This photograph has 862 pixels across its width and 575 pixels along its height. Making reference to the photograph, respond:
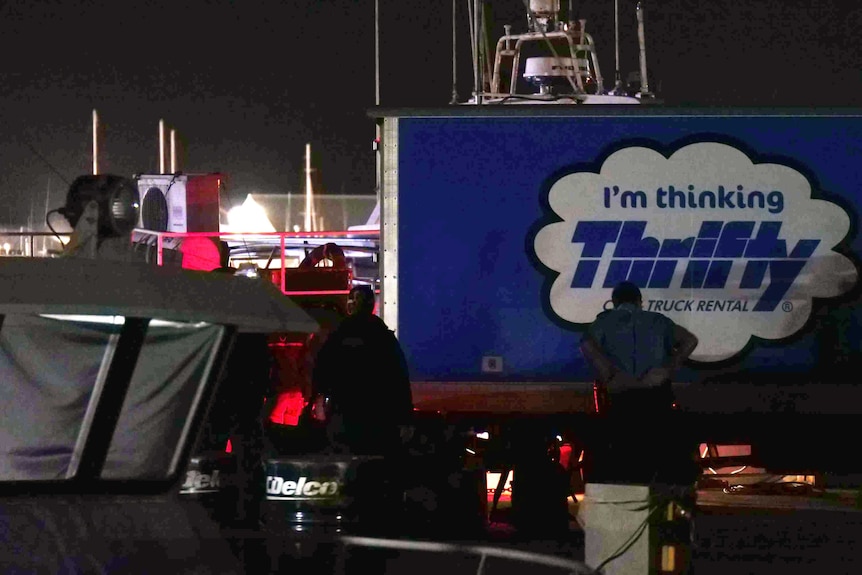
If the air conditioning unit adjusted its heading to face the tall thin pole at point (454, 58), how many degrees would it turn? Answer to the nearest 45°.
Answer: approximately 90° to its left

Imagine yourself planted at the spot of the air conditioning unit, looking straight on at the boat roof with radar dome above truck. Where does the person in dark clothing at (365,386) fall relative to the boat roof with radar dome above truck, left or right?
right

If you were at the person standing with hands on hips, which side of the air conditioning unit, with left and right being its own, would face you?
left

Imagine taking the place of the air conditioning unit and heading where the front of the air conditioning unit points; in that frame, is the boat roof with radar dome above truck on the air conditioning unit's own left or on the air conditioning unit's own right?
on the air conditioning unit's own left

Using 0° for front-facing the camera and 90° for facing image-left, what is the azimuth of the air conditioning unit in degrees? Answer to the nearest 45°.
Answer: approximately 45°

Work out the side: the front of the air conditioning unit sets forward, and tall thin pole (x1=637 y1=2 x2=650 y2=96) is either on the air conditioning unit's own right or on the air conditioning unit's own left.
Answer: on the air conditioning unit's own left

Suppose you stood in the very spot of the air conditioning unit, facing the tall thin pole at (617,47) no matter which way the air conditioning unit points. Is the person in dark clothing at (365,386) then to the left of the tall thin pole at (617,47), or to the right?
right
